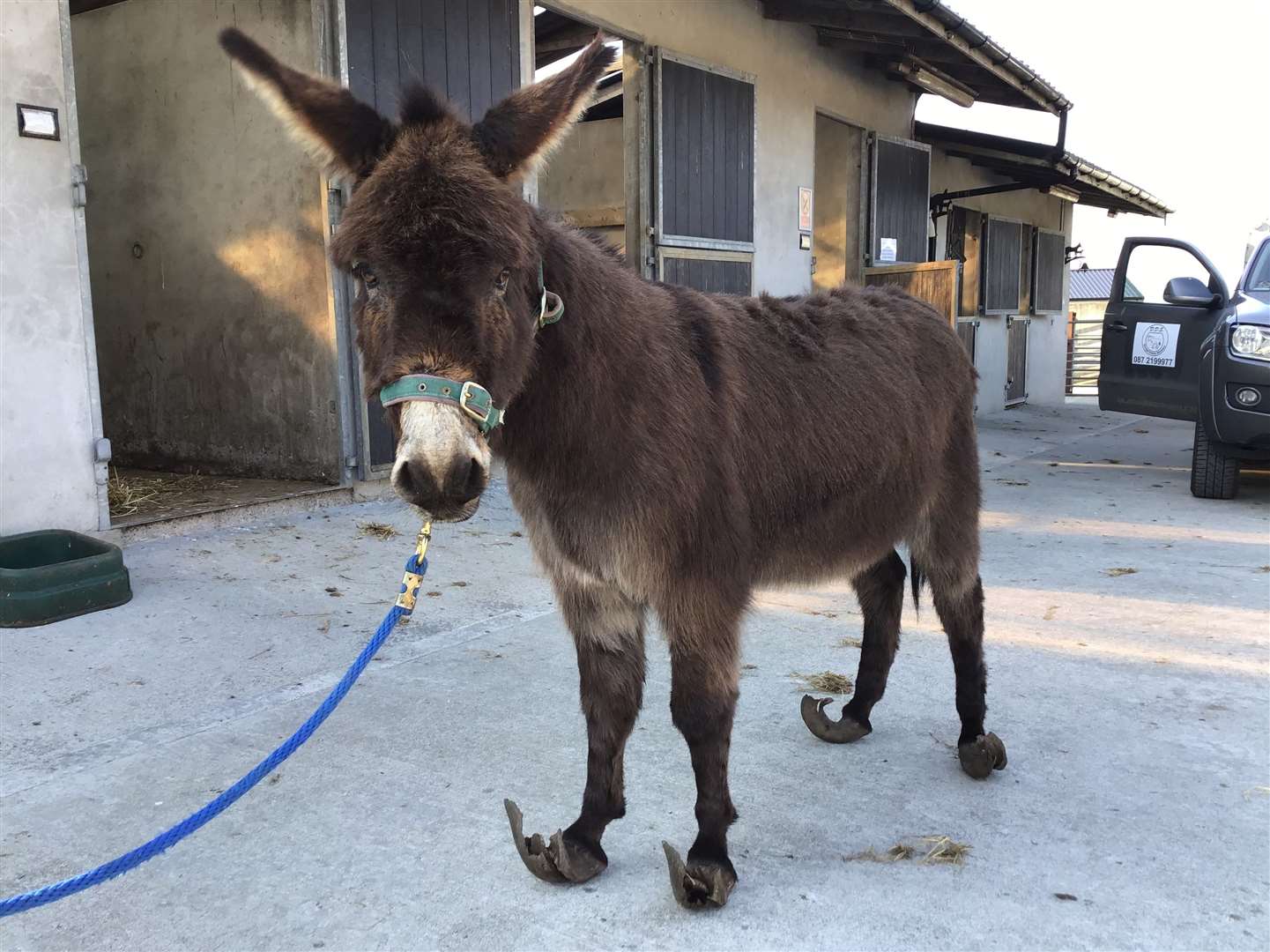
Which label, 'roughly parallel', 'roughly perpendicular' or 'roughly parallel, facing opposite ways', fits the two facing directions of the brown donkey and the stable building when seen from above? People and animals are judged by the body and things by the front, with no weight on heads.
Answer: roughly perpendicular

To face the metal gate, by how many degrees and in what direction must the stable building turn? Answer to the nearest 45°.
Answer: approximately 90° to its left

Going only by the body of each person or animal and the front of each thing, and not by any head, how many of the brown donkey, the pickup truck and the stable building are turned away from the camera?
0

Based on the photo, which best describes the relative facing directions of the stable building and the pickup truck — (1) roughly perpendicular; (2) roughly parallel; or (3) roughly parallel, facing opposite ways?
roughly perpendicular

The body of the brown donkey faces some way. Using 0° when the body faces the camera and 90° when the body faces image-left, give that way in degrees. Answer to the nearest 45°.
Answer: approximately 45°

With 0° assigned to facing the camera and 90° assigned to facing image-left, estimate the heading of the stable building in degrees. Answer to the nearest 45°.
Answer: approximately 315°

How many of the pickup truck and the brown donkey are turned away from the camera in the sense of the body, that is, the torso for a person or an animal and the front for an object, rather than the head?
0

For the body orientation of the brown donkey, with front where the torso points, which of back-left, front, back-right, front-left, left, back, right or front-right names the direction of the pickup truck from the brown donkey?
back

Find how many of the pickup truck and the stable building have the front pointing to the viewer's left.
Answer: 0
